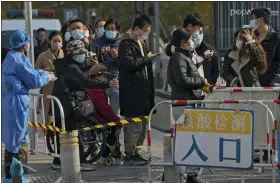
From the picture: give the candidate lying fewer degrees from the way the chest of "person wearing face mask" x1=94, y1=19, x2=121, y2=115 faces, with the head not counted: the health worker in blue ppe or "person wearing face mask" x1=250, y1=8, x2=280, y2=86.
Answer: the health worker in blue ppe

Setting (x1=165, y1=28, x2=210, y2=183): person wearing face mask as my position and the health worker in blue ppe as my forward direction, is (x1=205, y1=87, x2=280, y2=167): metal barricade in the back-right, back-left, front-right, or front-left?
back-left

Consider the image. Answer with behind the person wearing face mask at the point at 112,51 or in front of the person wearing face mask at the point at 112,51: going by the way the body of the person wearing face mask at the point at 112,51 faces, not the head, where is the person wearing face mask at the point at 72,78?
in front

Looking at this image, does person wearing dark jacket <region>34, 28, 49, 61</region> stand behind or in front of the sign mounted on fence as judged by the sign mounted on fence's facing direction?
behind

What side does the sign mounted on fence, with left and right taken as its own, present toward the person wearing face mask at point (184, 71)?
back

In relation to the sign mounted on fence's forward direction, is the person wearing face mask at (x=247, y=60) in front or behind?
behind

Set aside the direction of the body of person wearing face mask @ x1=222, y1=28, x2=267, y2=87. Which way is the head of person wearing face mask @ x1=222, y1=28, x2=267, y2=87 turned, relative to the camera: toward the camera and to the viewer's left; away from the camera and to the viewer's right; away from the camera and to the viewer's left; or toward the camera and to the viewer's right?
toward the camera and to the viewer's left

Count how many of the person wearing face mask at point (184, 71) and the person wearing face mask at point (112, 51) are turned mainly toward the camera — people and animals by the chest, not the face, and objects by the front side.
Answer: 1

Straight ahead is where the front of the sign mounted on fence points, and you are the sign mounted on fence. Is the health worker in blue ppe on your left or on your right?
on your right

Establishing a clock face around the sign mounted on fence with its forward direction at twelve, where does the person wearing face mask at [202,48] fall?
The person wearing face mask is roughly at 6 o'clock from the sign mounted on fence.
